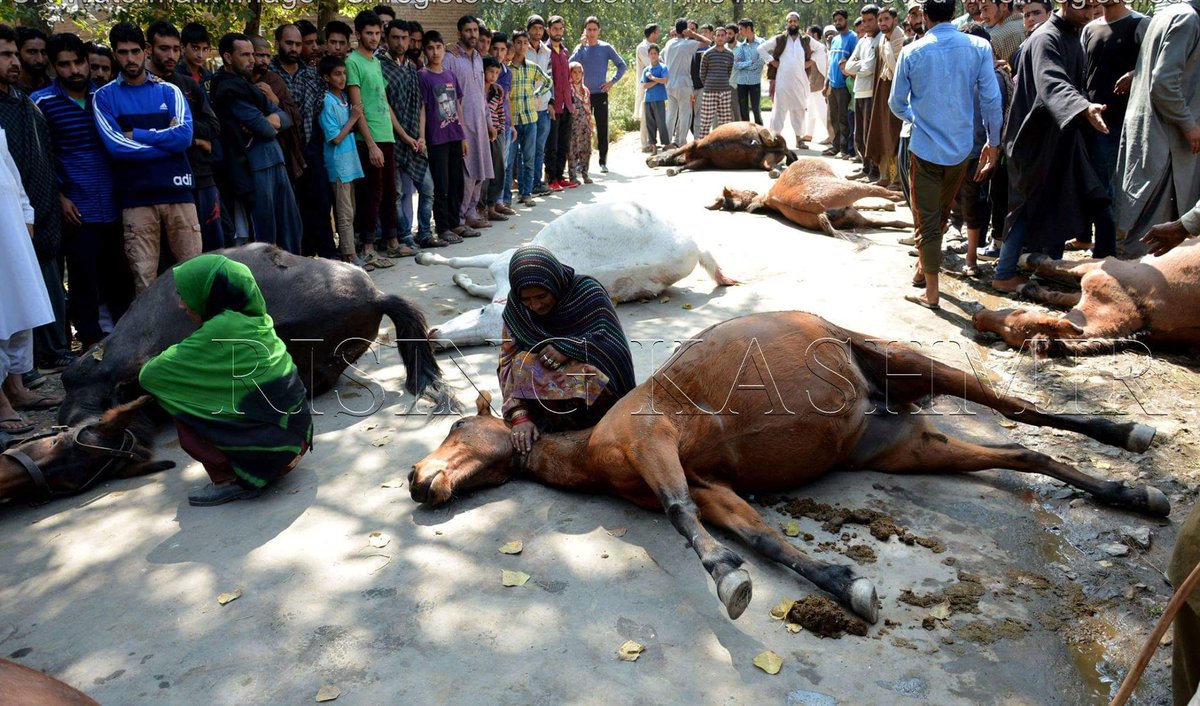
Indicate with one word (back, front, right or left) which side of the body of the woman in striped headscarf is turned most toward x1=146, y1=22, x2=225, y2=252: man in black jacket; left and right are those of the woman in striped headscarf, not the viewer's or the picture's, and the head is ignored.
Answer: right

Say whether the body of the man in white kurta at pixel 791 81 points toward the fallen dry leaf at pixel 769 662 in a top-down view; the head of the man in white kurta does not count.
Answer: yes

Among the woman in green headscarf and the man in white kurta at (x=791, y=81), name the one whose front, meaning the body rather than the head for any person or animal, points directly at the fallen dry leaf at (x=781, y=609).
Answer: the man in white kurta

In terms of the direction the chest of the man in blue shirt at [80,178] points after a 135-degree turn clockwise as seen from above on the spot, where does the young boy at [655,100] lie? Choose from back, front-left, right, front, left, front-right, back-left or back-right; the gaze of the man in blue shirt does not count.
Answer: back-right

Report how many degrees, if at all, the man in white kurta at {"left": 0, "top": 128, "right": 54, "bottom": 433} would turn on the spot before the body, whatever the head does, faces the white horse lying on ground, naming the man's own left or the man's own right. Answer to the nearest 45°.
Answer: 0° — they already face it

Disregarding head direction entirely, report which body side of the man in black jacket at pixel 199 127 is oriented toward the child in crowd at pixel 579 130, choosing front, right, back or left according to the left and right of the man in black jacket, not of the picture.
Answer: left

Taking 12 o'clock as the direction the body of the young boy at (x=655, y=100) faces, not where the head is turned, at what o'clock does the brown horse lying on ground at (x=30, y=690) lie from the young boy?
The brown horse lying on ground is roughly at 12 o'clock from the young boy.

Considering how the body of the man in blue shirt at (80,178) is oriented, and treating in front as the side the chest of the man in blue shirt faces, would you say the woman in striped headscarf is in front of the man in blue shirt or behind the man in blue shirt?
in front

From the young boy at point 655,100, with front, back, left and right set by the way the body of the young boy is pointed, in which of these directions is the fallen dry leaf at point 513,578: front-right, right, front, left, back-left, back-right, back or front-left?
front

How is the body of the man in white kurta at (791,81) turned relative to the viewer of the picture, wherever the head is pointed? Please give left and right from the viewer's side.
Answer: facing the viewer

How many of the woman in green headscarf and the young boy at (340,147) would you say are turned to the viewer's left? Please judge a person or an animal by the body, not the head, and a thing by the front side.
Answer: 1

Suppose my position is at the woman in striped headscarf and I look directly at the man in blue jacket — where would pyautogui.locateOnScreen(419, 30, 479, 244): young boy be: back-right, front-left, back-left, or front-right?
front-right

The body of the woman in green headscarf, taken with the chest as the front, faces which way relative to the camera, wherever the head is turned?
to the viewer's left

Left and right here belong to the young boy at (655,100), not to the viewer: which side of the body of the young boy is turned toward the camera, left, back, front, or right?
front

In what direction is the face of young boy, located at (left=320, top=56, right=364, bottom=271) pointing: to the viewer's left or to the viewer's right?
to the viewer's right
